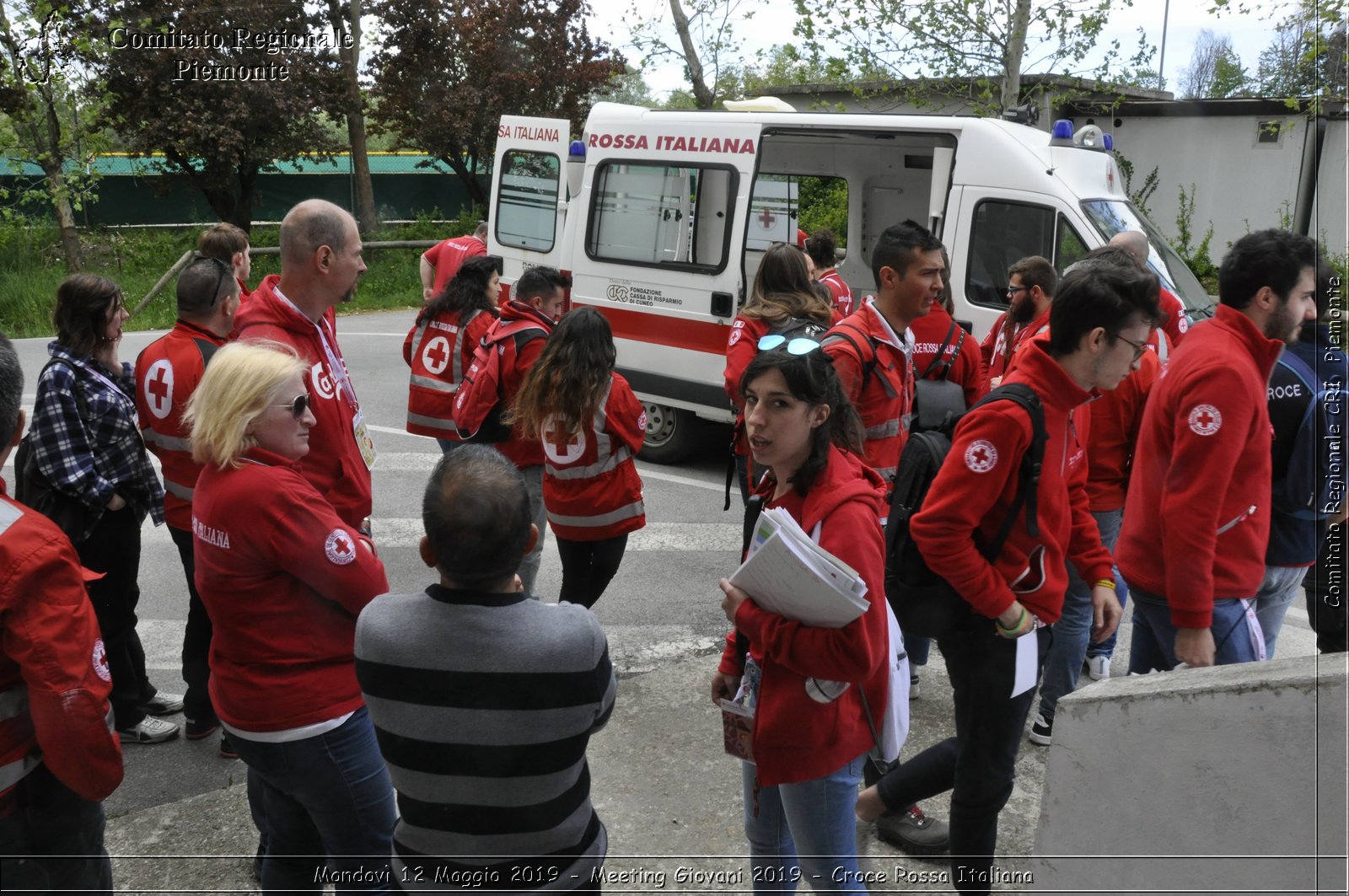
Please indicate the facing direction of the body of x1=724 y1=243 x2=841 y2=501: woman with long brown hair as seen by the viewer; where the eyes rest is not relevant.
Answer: away from the camera

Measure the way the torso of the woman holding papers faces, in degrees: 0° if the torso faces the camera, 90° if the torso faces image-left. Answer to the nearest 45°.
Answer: approximately 45°

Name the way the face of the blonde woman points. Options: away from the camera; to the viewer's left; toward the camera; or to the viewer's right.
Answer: to the viewer's right

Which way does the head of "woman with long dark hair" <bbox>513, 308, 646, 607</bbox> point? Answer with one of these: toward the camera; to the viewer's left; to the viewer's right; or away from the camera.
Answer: away from the camera

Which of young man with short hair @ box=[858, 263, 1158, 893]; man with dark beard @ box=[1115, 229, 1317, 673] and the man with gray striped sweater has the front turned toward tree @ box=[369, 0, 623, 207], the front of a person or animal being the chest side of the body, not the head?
the man with gray striped sweater

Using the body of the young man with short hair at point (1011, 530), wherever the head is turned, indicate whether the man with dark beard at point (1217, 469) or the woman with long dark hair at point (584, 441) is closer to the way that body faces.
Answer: the man with dark beard

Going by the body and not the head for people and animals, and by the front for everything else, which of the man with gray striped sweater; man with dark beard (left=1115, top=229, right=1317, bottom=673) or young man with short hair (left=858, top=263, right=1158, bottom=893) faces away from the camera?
the man with gray striped sweater

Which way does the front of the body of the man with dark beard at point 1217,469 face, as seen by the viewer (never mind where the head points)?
to the viewer's right

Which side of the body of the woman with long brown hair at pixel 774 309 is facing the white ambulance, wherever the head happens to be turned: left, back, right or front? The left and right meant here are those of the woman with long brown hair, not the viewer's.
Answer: front

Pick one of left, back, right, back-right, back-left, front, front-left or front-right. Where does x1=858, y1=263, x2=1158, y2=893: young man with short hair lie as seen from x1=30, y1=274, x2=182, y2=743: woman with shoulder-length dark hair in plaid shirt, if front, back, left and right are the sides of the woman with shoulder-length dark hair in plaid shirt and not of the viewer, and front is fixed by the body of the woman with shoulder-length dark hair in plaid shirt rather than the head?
front-right

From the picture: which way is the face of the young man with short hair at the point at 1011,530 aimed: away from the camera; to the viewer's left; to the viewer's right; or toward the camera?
to the viewer's right

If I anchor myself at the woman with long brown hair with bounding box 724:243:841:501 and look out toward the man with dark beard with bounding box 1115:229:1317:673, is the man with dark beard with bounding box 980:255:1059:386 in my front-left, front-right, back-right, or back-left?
front-left

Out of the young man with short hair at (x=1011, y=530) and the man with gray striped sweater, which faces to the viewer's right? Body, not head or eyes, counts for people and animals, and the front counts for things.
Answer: the young man with short hair
